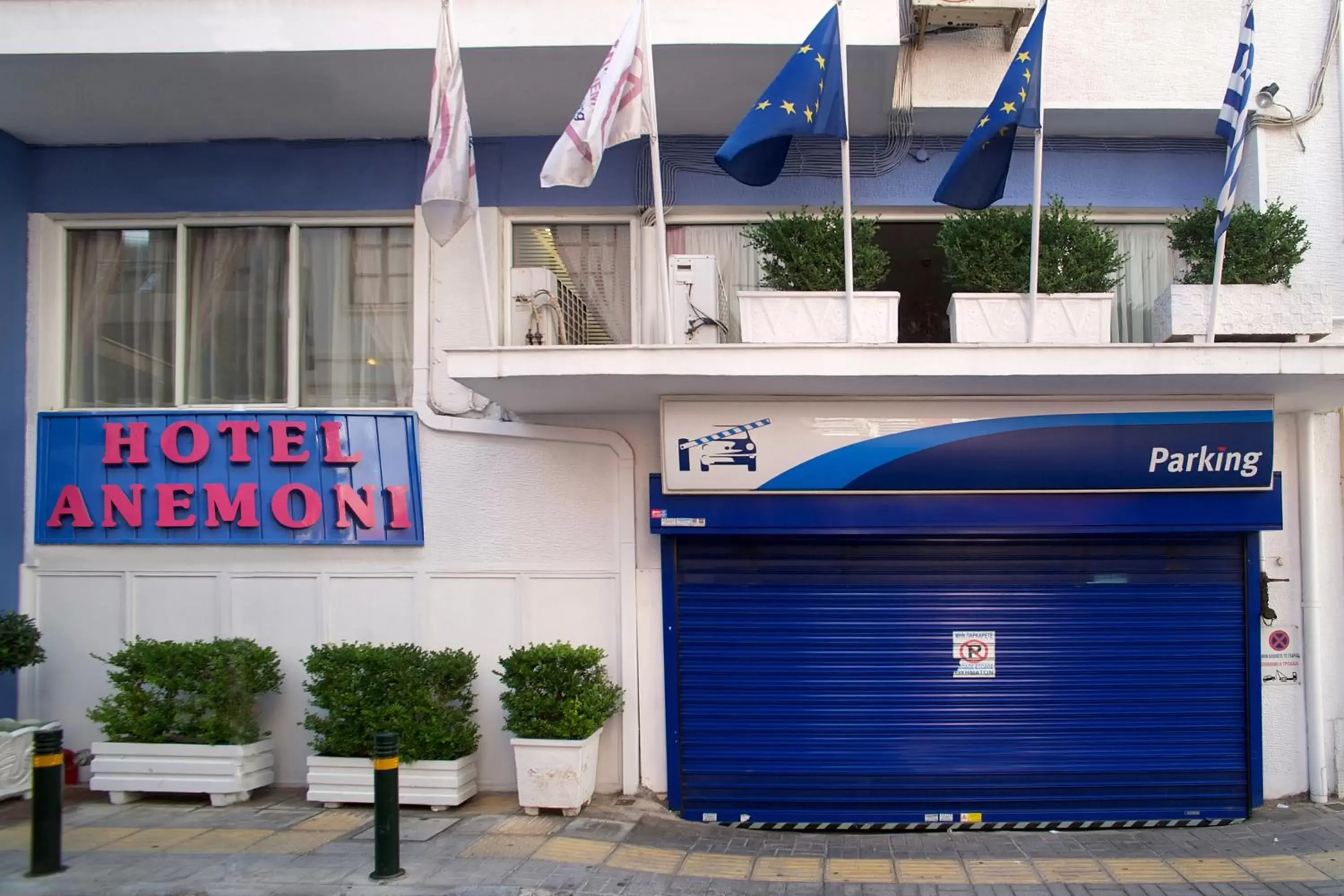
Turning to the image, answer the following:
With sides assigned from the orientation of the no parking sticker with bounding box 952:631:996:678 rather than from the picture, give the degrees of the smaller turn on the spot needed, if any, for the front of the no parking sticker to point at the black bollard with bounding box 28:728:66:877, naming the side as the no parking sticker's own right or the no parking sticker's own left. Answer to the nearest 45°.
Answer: approximately 45° to the no parking sticker's own right

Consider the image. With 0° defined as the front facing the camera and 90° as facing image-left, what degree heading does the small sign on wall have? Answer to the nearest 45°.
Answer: approximately 0°

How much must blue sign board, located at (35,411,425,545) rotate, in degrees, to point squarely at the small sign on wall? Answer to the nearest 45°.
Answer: approximately 45° to its left

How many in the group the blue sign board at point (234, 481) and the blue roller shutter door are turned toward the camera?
2

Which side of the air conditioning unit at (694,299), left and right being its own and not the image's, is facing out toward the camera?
left

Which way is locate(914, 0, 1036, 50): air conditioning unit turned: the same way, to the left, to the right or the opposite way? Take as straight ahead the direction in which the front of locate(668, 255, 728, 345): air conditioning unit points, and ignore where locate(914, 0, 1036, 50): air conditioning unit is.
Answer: to the left

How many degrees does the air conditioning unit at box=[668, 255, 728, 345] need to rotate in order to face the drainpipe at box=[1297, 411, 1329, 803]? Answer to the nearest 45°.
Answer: approximately 180°
